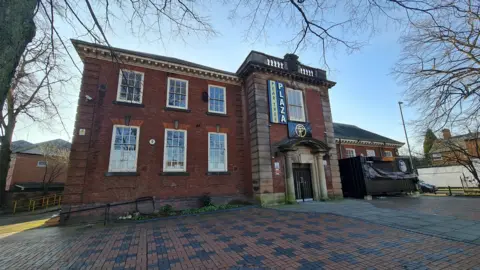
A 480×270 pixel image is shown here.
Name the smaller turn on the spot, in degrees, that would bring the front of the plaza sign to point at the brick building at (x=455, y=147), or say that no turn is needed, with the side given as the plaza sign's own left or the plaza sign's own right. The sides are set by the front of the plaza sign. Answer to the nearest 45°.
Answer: approximately 135° to the plaza sign's own left

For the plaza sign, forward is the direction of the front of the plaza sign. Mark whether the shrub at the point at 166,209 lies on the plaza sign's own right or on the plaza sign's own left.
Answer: on the plaza sign's own right

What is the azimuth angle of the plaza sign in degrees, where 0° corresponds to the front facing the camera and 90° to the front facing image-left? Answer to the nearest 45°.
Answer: approximately 0°

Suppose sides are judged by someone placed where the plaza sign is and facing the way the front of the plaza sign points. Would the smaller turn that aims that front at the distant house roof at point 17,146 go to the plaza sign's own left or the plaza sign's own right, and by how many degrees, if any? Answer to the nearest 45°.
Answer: approximately 90° to the plaza sign's own right

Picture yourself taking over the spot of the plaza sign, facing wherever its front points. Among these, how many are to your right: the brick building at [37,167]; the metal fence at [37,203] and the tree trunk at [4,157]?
3

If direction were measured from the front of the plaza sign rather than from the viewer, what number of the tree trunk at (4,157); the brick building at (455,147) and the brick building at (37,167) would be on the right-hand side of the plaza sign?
2

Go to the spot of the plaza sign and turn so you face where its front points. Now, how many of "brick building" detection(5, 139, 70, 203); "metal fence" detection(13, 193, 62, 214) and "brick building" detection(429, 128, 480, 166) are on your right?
2

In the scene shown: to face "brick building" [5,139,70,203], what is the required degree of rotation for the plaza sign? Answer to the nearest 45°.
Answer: approximately 90° to its right

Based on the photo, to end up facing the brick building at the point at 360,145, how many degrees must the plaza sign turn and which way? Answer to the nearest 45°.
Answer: approximately 135° to its left

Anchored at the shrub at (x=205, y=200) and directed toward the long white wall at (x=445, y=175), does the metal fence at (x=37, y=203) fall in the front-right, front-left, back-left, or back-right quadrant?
back-left

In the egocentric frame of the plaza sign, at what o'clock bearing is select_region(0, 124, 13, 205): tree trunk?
The tree trunk is roughly at 3 o'clock from the plaza sign.
